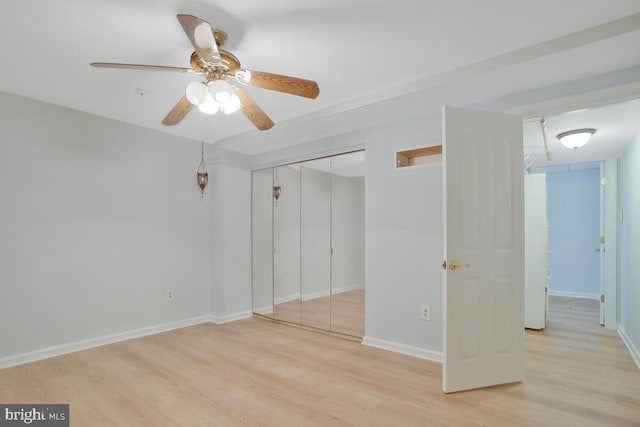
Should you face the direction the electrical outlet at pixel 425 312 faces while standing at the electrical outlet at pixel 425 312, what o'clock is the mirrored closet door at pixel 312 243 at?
The mirrored closet door is roughly at 4 o'clock from the electrical outlet.

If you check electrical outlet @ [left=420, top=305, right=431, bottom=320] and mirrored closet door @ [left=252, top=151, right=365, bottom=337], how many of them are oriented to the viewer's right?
0

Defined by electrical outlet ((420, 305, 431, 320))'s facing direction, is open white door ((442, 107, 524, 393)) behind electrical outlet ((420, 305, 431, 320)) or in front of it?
in front

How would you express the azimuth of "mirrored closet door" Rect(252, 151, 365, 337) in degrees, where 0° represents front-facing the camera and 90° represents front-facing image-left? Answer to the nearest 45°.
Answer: approximately 45°

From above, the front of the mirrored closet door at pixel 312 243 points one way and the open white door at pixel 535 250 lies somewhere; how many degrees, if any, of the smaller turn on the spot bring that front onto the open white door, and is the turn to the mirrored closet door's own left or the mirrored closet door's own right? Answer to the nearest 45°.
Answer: approximately 135° to the mirrored closet door's own left

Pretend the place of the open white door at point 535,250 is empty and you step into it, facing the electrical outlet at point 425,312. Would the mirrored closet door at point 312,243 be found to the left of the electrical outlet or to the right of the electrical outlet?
right

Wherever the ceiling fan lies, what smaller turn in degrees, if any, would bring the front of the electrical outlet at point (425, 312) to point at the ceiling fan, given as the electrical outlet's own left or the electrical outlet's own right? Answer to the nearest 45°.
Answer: approximately 45° to the electrical outlet's own right

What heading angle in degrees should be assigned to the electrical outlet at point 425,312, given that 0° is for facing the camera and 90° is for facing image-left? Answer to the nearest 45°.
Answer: approximately 0°

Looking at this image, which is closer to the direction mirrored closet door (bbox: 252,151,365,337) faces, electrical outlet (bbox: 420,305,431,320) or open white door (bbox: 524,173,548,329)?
the electrical outlet

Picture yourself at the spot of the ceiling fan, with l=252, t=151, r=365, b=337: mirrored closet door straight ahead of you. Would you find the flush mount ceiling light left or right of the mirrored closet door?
right

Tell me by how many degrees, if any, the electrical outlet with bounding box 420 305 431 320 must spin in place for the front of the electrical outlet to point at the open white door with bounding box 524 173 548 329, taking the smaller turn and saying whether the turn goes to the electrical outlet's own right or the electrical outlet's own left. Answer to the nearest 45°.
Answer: approximately 135° to the electrical outlet's own left
